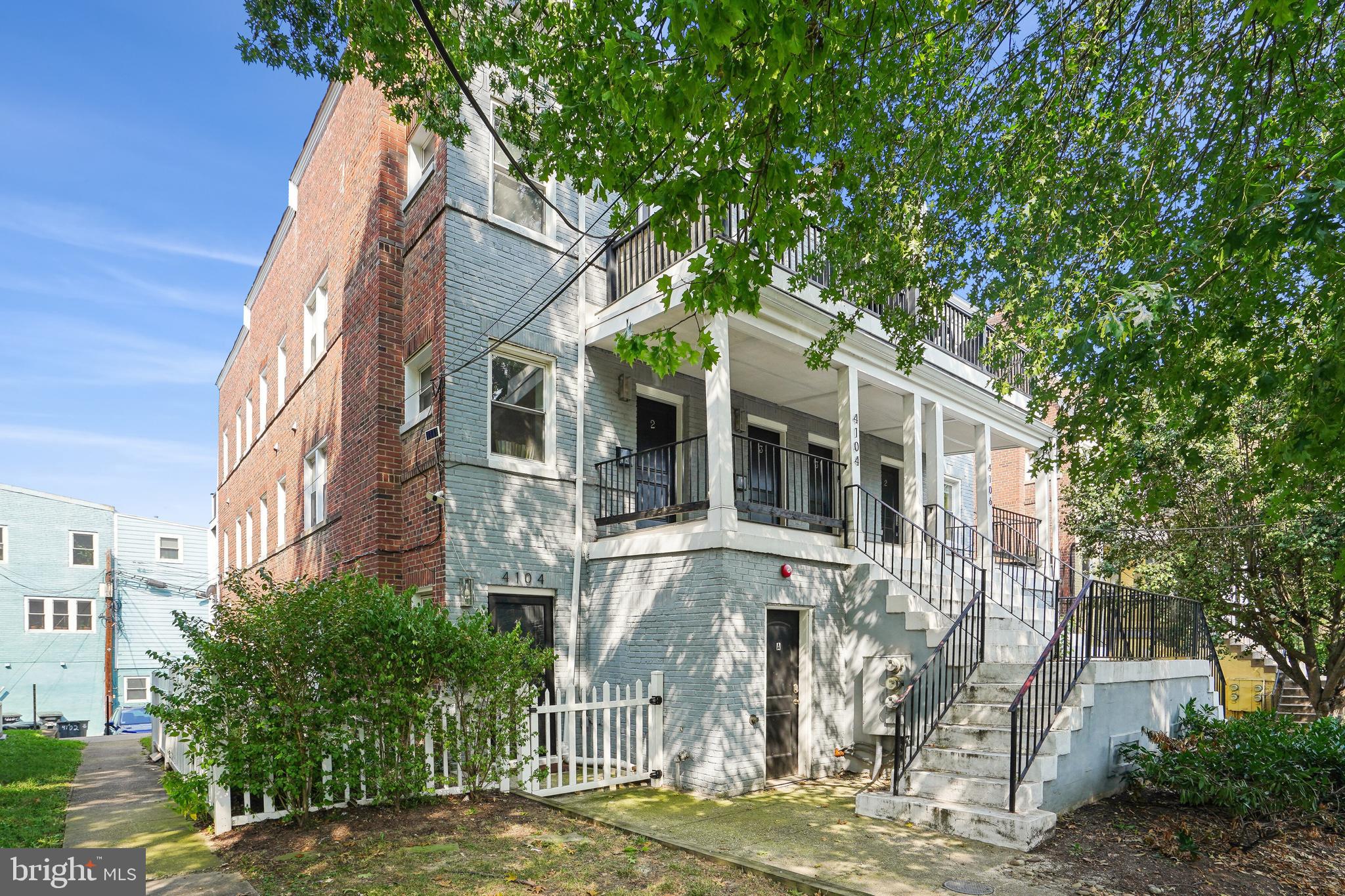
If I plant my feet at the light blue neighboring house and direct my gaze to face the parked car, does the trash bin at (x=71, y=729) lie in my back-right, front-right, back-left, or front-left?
front-right

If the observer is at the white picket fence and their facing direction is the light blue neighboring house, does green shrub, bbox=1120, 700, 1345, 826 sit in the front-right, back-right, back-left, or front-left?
back-right

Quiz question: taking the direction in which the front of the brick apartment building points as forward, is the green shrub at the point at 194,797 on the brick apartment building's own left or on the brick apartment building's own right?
on the brick apartment building's own right

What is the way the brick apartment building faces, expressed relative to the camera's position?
facing the viewer and to the right of the viewer

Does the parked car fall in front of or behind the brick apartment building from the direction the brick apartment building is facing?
behind

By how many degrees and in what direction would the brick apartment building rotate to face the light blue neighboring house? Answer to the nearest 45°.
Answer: approximately 180°

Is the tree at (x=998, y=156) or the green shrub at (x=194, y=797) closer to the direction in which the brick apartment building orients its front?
the tree

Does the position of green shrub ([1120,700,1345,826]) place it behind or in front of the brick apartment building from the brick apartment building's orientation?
in front

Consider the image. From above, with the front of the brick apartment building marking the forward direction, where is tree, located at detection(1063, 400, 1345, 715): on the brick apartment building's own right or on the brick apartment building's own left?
on the brick apartment building's own left

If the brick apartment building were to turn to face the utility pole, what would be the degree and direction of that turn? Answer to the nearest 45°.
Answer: approximately 180°

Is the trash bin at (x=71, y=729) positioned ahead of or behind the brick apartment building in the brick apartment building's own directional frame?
behind
